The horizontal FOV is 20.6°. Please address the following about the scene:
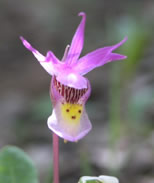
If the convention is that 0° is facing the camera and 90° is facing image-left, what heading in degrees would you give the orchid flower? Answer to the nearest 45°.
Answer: approximately 0°
